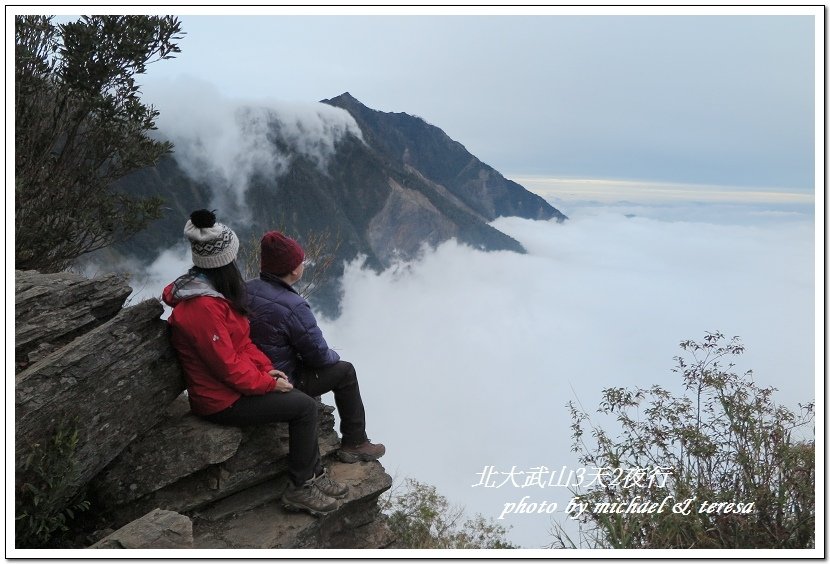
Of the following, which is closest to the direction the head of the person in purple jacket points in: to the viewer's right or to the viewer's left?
to the viewer's right

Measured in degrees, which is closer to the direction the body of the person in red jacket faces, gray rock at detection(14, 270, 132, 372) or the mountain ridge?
the mountain ridge

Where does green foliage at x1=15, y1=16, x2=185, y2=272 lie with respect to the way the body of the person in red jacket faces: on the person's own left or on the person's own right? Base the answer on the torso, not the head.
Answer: on the person's own left

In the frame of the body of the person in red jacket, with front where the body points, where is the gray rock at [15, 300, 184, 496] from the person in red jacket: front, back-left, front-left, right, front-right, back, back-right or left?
back

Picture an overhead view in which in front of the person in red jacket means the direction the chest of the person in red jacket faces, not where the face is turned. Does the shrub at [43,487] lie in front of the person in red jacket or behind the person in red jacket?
behind

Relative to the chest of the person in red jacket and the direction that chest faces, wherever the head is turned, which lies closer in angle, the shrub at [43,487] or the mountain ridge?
the mountain ridge

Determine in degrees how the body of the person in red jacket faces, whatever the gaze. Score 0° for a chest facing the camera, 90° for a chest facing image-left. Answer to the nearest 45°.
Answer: approximately 270°
